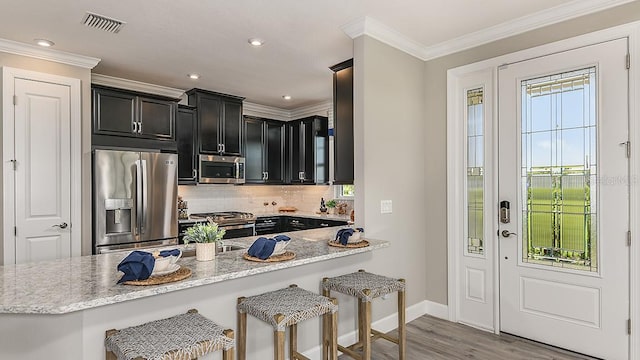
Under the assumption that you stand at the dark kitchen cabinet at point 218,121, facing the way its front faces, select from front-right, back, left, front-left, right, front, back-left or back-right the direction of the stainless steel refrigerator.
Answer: right

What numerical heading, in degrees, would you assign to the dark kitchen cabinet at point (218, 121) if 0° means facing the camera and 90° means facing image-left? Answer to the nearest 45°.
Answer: approximately 315°

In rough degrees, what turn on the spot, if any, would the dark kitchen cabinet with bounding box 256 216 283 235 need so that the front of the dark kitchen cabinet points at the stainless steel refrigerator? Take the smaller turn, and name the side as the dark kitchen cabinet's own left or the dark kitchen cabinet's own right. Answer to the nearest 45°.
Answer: approximately 90° to the dark kitchen cabinet's own right

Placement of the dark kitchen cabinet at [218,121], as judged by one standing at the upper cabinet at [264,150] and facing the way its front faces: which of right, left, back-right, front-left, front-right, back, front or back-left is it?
right

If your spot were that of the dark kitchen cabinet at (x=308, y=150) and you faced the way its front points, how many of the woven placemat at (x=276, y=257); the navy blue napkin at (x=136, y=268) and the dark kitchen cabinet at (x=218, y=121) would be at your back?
0

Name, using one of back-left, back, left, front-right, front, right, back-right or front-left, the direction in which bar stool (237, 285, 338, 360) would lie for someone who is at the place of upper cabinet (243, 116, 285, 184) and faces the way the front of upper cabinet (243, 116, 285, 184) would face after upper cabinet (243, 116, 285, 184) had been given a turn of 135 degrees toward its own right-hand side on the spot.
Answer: left

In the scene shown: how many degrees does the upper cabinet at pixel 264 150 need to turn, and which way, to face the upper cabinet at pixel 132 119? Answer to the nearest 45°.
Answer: approximately 90° to its right

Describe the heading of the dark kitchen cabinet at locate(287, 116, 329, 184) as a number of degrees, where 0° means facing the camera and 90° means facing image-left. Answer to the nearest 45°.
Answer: approximately 45°

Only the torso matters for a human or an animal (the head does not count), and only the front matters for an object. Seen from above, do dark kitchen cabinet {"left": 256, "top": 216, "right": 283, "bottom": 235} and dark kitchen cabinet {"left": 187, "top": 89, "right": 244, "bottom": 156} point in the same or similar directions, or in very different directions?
same or similar directions

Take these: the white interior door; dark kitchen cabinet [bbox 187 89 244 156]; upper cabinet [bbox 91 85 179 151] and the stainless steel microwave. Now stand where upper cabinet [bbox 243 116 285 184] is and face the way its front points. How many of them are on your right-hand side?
4

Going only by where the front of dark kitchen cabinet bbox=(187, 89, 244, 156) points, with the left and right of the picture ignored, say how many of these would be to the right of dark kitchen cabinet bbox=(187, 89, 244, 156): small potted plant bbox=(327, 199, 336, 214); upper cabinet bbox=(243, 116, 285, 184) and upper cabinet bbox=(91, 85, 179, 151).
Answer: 1

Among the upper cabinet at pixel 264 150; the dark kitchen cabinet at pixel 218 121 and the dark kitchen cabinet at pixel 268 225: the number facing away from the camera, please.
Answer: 0

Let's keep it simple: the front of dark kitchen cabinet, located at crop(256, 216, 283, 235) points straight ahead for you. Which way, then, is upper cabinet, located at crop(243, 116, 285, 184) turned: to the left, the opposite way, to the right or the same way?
the same way

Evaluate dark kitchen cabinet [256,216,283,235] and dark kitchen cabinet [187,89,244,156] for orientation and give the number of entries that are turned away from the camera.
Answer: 0

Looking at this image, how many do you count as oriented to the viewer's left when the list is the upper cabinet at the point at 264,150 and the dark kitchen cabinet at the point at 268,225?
0

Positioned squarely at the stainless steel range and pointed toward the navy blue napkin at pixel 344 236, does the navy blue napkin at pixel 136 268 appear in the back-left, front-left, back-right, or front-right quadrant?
front-right

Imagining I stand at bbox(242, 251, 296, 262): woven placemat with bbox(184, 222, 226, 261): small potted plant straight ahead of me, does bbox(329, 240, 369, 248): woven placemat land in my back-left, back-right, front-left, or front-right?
back-right

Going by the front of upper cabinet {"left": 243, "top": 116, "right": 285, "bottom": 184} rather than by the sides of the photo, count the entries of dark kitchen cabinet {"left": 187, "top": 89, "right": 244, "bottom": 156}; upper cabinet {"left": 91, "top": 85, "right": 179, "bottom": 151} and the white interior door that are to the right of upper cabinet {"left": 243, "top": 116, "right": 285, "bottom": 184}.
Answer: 3
